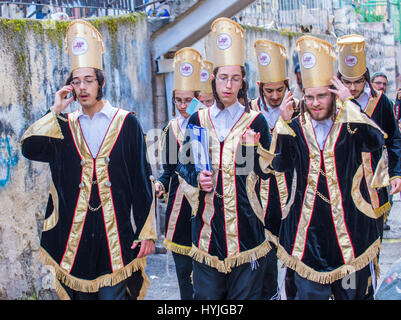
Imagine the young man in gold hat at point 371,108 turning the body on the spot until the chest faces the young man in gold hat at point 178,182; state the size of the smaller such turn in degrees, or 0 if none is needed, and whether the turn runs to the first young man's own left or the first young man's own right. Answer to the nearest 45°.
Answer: approximately 45° to the first young man's own right

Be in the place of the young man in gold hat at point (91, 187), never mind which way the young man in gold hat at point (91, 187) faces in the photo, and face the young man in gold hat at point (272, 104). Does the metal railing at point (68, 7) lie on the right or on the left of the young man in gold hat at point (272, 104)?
left

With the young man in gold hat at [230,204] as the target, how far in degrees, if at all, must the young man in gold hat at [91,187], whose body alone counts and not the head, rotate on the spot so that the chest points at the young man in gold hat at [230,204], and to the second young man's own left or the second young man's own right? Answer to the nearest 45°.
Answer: approximately 90° to the second young man's own left

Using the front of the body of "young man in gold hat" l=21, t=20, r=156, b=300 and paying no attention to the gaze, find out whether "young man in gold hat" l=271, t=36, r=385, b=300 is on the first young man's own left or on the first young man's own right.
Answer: on the first young man's own left

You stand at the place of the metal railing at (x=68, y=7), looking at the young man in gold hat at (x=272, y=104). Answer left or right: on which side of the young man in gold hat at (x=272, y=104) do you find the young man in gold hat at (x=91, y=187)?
right

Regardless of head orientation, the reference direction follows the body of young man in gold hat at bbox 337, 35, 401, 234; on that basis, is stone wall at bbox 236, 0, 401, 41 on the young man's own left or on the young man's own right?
on the young man's own right

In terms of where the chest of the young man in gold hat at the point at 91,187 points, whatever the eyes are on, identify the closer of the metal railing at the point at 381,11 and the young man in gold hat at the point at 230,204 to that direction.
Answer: the young man in gold hat
